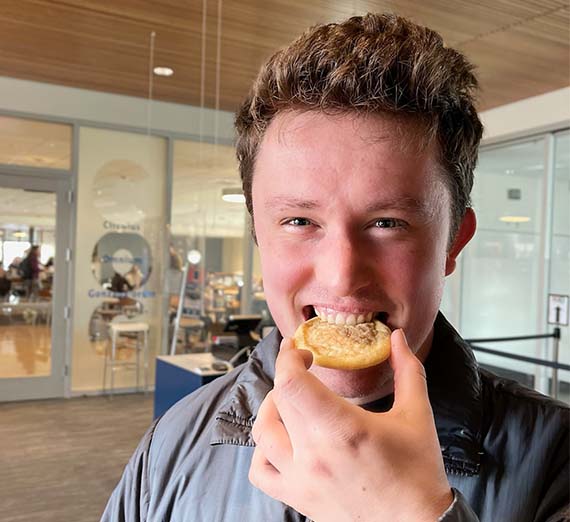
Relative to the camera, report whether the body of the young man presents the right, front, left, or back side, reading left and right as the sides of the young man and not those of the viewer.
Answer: front

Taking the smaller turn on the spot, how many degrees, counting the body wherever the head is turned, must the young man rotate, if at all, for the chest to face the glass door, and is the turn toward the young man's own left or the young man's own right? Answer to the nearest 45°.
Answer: approximately 135° to the young man's own right

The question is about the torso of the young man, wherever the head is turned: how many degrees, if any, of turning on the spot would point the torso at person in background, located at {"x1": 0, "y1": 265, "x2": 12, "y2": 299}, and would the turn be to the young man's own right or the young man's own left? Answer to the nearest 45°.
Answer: approximately 135° to the young man's own right

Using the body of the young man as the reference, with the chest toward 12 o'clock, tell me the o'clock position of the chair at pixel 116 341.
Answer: The chair is roughly at 5 o'clock from the young man.
